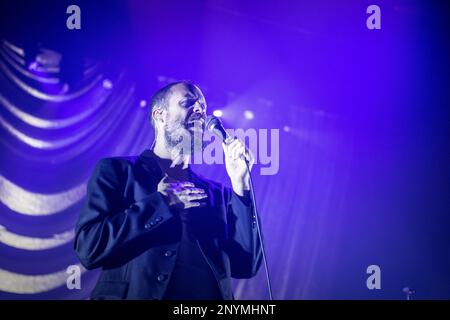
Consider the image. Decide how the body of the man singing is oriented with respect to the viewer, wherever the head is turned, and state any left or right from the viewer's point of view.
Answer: facing the viewer and to the right of the viewer

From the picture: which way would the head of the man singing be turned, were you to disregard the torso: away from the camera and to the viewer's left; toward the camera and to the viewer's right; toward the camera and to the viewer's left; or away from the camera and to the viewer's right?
toward the camera and to the viewer's right
